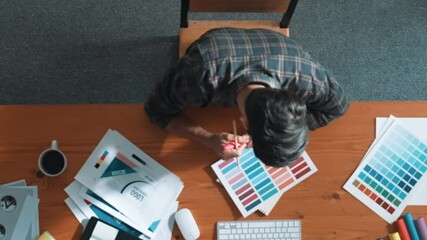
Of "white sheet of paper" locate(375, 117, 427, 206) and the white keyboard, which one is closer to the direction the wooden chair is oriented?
the white keyboard

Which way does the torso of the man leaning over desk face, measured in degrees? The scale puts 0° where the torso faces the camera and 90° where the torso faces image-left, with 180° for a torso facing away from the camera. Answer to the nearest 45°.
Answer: approximately 0°
